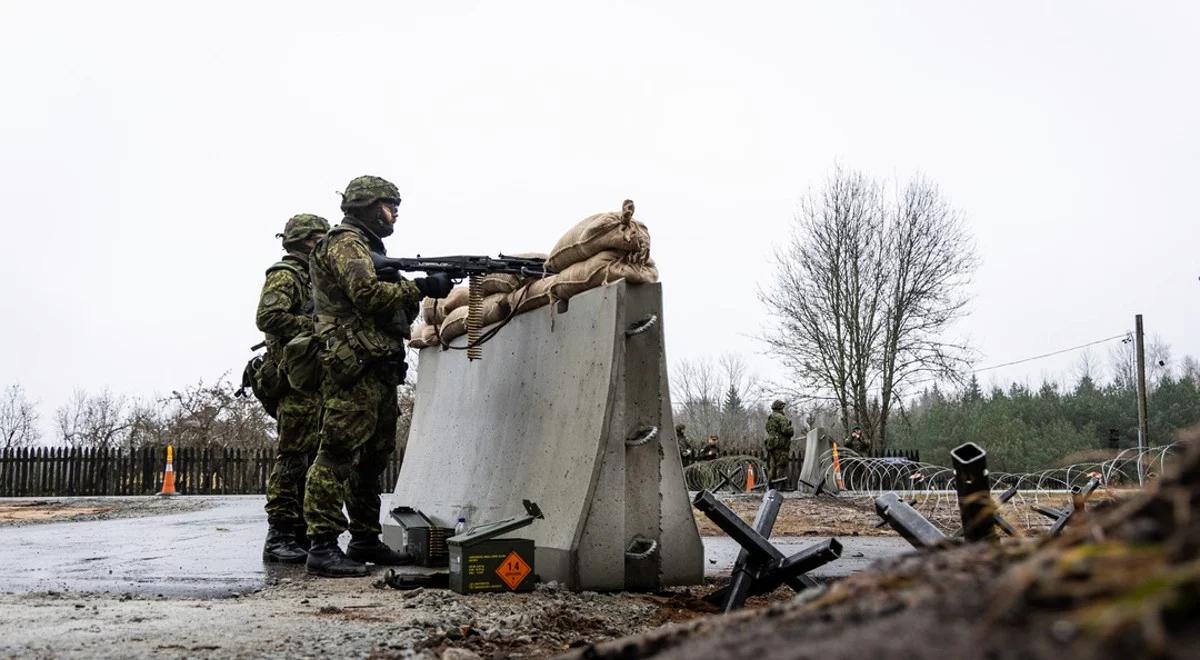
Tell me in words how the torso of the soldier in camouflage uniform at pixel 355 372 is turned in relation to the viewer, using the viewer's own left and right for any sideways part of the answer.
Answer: facing to the right of the viewer

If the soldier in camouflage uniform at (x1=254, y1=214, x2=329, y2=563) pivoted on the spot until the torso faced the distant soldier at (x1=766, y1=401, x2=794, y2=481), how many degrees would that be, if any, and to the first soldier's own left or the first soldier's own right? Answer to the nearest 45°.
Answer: approximately 45° to the first soldier's own left

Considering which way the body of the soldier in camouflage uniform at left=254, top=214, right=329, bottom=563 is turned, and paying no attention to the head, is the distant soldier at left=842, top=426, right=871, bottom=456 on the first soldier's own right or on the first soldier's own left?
on the first soldier's own left

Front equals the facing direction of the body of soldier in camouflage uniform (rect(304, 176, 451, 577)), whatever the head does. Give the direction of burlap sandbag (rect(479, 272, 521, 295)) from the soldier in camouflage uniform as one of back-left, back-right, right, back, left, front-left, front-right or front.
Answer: front

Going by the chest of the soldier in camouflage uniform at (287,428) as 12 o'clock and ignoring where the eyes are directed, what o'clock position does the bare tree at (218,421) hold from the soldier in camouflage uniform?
The bare tree is roughly at 9 o'clock from the soldier in camouflage uniform.

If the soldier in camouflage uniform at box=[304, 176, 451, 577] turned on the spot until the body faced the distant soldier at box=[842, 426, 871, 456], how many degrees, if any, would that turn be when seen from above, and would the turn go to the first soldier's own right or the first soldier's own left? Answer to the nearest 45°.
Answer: approximately 45° to the first soldier's own left

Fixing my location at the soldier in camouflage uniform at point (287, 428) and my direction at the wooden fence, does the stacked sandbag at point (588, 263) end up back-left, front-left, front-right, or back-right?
back-right

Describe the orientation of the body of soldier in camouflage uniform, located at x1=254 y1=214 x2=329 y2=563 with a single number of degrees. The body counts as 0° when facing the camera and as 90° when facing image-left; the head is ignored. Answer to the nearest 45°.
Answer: approximately 270°

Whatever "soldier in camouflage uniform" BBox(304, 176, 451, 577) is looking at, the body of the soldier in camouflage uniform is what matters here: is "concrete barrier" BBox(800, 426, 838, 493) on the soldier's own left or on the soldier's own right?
on the soldier's own left

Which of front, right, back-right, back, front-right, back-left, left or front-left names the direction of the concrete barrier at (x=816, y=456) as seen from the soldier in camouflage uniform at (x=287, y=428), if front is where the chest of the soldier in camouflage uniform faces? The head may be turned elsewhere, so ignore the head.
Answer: front-left

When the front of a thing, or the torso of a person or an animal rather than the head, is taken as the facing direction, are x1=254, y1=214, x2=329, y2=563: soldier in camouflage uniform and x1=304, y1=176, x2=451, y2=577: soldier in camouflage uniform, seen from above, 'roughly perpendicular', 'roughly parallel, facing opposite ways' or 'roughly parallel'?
roughly parallel

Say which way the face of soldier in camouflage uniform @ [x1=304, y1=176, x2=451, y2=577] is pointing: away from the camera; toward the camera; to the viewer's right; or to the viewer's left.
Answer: to the viewer's right

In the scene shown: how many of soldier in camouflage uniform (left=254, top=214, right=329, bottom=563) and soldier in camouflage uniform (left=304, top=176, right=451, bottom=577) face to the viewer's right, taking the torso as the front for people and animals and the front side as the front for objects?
2

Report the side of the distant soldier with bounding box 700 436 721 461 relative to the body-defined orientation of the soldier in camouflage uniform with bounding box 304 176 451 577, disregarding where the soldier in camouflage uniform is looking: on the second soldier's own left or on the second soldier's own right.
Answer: on the second soldier's own left

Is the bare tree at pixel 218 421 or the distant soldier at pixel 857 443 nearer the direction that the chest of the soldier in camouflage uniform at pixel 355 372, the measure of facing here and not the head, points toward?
the distant soldier
